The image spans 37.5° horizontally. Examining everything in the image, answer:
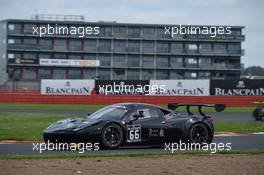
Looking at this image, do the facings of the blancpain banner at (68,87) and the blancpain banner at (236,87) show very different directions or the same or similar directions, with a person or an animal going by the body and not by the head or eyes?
same or similar directions

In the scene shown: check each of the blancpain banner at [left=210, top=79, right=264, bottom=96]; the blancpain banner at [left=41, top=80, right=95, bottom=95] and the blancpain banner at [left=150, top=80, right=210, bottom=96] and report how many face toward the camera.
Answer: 3

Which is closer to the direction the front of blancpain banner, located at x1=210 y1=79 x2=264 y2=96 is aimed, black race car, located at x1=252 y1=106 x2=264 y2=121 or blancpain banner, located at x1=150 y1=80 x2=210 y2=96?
the black race car

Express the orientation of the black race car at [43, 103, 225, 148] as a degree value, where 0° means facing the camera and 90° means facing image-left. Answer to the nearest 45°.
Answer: approximately 45°

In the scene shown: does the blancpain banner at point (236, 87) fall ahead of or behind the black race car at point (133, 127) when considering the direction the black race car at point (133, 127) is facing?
behind

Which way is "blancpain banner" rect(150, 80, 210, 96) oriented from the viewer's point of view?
toward the camera

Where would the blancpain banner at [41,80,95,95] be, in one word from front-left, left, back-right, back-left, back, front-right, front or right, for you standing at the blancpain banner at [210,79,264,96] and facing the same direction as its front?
right

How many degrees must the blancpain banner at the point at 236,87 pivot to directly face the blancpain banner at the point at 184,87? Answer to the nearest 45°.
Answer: approximately 90° to its right

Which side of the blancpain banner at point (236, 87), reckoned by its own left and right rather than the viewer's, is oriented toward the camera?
front

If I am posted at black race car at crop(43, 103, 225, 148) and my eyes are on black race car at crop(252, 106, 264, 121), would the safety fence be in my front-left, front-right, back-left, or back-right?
front-left

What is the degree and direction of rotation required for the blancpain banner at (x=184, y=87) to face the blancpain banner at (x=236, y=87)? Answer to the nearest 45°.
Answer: approximately 90° to its left

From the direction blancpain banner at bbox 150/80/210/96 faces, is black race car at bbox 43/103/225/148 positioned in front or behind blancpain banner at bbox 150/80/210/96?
in front

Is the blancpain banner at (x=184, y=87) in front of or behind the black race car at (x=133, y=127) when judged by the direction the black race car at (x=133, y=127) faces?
behind

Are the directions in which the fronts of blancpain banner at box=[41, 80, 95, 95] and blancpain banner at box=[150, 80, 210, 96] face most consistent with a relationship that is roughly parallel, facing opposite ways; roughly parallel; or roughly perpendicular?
roughly parallel

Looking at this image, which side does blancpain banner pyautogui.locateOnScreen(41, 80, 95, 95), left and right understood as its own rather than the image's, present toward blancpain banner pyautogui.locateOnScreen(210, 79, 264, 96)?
left
